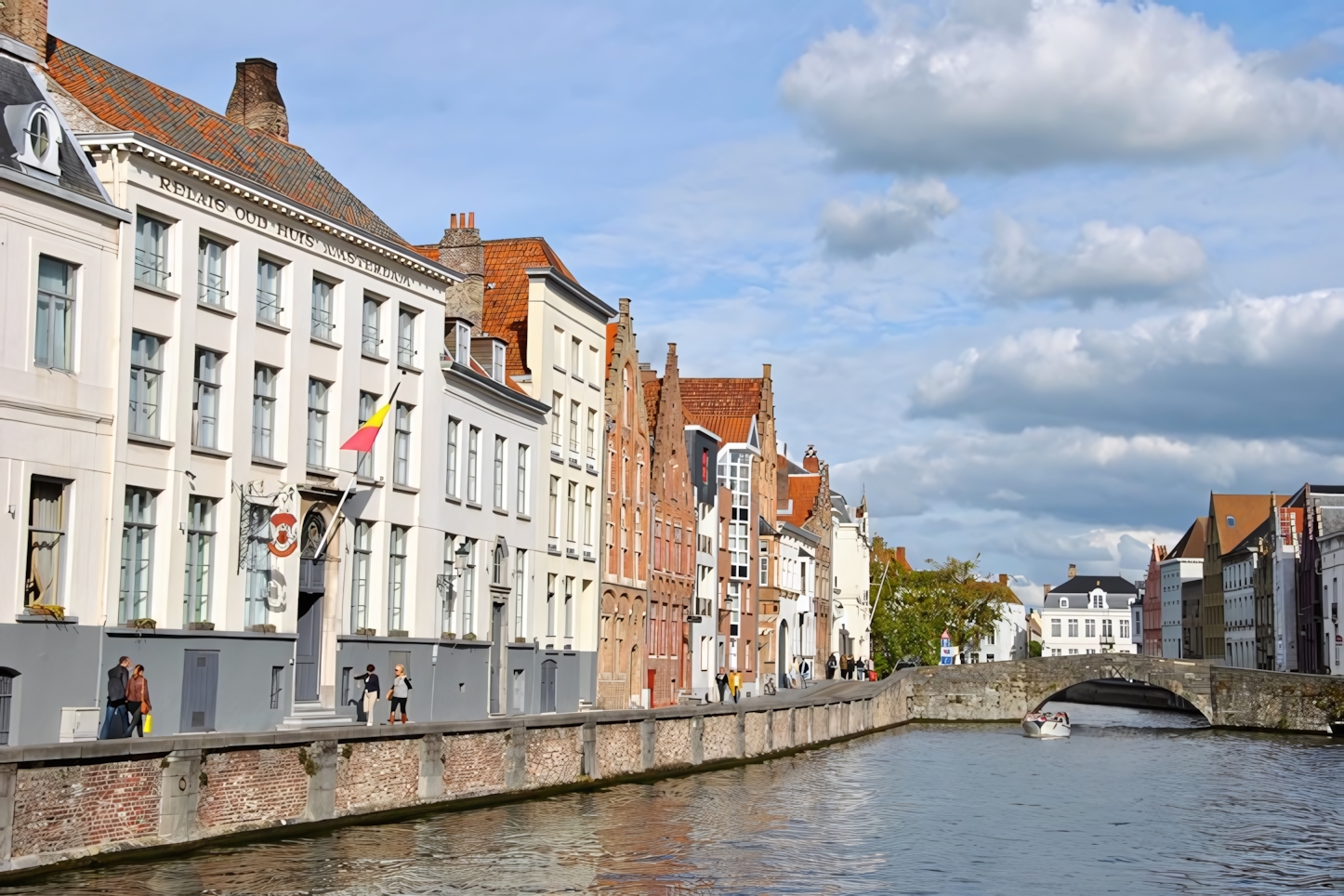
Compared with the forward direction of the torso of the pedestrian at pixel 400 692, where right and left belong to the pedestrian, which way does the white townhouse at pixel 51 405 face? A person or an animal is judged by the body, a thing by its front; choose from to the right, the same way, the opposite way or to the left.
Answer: to the left

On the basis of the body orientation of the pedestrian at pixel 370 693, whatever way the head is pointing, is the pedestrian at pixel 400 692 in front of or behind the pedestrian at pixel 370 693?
behind

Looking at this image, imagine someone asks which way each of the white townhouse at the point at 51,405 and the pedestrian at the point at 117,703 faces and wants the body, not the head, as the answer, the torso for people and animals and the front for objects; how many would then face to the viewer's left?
0

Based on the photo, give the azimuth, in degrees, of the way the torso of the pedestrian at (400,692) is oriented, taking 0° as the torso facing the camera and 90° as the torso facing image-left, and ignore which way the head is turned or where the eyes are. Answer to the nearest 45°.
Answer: approximately 45°

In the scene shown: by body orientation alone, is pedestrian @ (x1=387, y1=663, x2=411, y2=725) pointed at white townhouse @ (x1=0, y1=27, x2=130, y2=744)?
yes

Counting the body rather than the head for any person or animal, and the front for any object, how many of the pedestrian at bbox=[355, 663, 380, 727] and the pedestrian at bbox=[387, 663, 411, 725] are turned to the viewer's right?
0

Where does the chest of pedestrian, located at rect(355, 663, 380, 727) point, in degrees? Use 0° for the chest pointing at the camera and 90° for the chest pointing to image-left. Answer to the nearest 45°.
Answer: approximately 45°
